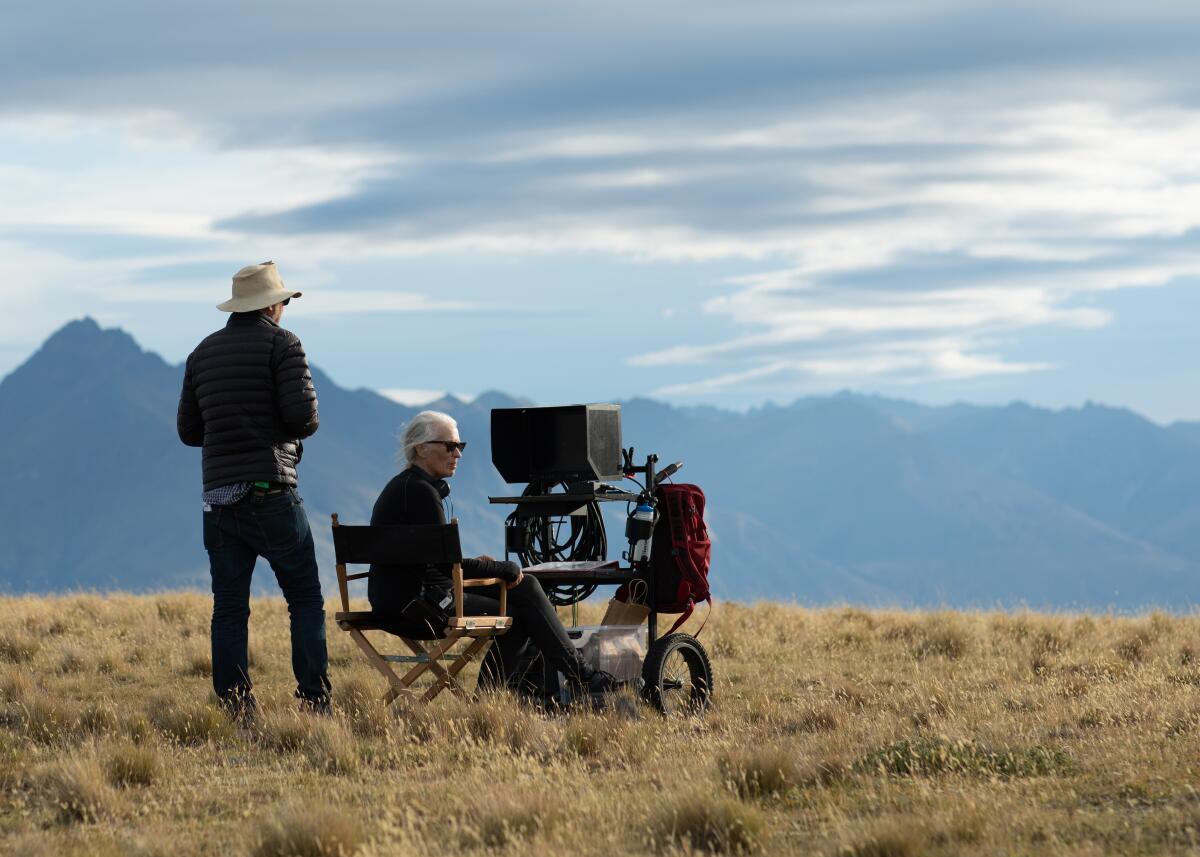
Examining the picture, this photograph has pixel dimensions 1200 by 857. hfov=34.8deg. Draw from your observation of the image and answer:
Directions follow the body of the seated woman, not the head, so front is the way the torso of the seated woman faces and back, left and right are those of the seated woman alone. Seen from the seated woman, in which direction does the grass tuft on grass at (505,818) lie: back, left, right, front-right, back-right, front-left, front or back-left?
right

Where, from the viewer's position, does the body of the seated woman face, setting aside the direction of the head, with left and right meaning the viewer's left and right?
facing to the right of the viewer

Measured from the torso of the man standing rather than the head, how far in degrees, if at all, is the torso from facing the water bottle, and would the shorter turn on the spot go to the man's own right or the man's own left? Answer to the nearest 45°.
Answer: approximately 45° to the man's own right

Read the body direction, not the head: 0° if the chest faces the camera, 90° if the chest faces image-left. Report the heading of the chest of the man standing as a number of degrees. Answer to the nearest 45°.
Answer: approximately 225°

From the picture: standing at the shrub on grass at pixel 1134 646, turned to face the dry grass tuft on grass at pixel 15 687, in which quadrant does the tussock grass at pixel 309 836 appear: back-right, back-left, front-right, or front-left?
front-left

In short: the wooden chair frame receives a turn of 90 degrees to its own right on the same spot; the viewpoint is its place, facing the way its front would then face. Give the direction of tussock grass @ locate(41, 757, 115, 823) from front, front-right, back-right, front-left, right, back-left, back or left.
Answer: right

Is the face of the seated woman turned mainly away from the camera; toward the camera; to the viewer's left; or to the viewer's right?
to the viewer's right

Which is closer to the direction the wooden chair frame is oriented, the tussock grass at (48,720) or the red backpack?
the red backpack

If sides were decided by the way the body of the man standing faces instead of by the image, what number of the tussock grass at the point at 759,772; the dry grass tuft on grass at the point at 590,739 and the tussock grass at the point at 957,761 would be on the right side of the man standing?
3

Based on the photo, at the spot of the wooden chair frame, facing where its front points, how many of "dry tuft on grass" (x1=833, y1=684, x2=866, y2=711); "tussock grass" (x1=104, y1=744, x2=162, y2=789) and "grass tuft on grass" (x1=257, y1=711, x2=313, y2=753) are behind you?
2

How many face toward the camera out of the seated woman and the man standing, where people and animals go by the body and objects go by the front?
0

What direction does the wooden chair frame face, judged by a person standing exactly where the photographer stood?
facing away from the viewer and to the right of the viewer

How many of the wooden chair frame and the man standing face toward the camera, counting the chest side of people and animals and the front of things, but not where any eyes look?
0

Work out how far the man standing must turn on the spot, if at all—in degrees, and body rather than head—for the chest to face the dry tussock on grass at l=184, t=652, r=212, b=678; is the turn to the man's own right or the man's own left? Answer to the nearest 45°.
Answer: approximately 45° to the man's own left
